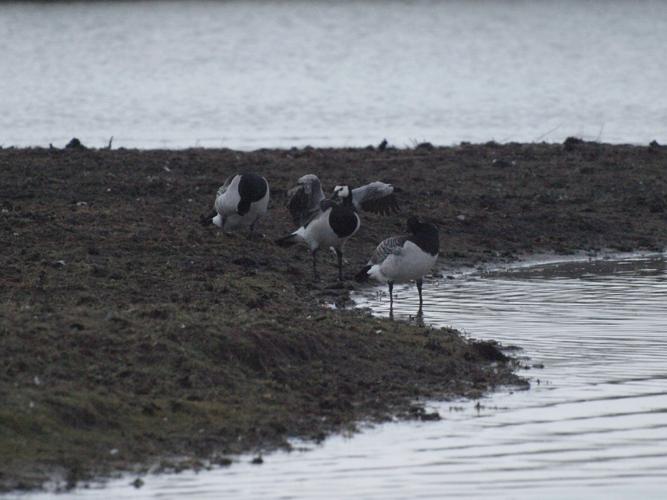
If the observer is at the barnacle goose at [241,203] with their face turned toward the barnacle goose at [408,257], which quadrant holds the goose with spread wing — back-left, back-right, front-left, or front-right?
front-left

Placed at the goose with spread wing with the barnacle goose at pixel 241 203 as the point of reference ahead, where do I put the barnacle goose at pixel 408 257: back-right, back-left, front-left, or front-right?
back-left

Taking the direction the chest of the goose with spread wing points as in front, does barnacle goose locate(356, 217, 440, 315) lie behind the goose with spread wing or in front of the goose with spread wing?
in front

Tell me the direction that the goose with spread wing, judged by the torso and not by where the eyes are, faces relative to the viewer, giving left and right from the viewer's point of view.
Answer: facing the viewer and to the right of the viewer

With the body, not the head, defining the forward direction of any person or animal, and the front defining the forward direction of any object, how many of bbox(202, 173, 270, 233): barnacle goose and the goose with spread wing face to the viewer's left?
0

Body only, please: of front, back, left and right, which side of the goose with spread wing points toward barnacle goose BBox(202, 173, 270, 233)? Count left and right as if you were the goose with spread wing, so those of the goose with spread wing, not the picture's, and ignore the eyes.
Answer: back

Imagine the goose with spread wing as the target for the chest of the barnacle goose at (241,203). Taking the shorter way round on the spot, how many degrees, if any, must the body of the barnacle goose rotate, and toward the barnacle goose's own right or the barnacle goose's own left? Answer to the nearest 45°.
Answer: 0° — it already faces it

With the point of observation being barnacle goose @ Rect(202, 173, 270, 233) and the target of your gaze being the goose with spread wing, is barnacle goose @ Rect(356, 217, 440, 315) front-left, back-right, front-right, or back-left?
front-right

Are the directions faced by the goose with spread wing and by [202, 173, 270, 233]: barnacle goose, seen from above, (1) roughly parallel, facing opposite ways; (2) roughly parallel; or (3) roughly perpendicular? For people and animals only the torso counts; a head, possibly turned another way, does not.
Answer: roughly parallel

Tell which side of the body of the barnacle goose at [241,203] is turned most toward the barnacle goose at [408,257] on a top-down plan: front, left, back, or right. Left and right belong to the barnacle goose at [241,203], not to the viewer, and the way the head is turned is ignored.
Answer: front
